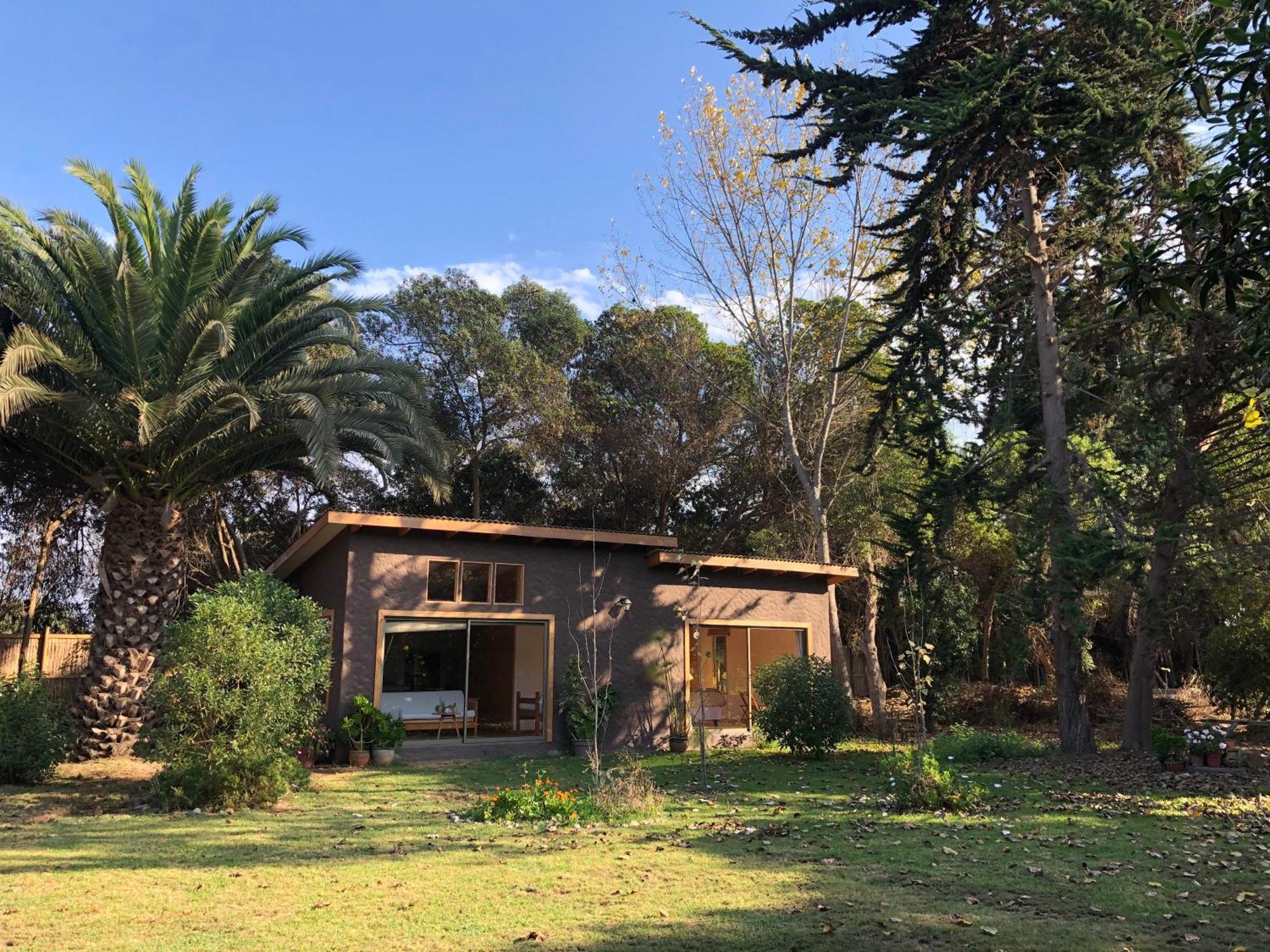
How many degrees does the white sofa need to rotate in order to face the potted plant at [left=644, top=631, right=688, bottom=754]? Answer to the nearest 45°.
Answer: approximately 90° to its left

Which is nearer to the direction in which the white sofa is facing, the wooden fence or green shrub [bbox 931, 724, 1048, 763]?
the green shrub

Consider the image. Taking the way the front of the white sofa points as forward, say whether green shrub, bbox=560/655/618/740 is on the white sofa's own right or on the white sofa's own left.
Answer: on the white sofa's own left

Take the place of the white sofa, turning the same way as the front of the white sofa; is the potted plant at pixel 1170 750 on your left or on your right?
on your left

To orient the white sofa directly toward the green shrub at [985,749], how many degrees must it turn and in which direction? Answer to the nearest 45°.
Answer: approximately 90° to its left

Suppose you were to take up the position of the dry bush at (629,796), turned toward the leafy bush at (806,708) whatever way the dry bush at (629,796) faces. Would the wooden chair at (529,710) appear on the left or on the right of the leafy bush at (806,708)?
left

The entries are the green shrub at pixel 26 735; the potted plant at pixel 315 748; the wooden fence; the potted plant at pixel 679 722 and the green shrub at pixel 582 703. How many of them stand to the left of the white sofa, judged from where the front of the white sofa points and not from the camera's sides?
2

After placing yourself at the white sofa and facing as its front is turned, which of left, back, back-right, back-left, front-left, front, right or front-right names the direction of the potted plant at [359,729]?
front-right

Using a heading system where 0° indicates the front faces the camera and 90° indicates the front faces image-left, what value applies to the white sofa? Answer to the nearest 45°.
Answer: approximately 0°

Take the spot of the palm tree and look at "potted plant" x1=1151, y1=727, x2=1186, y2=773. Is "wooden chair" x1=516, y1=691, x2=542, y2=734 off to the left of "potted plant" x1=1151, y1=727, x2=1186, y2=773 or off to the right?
left
